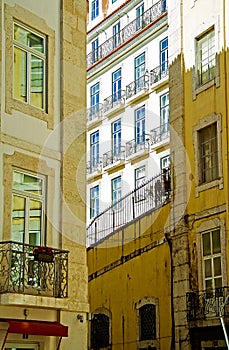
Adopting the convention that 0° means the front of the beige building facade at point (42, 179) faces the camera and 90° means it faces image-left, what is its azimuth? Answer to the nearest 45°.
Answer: approximately 315°
